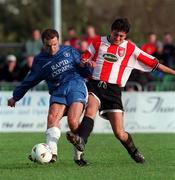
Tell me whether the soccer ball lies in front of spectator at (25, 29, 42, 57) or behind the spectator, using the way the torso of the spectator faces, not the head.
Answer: in front

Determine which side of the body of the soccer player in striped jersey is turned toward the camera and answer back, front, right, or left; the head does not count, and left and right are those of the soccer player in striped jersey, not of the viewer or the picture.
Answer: front

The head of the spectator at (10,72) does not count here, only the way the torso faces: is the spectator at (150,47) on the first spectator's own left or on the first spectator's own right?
on the first spectator's own left

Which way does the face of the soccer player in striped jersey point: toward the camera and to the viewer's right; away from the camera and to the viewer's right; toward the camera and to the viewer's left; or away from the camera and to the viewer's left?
toward the camera and to the viewer's left

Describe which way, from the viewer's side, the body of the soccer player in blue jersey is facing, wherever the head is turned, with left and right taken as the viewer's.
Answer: facing the viewer

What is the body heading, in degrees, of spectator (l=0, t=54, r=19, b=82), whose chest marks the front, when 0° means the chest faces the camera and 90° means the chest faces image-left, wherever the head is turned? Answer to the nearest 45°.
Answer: approximately 0°

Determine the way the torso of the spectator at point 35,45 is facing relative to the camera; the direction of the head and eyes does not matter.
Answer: toward the camera

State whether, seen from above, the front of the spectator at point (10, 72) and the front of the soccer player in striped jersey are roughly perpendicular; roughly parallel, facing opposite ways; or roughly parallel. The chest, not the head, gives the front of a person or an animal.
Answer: roughly parallel
